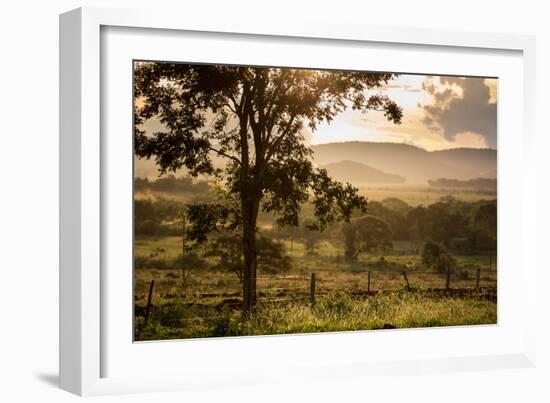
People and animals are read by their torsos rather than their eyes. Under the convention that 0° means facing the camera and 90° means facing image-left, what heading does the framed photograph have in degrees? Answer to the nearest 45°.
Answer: approximately 315°
